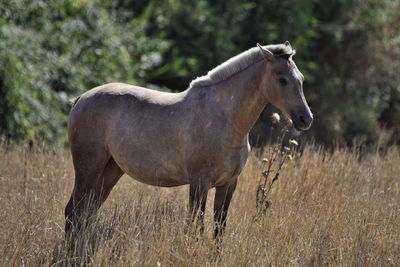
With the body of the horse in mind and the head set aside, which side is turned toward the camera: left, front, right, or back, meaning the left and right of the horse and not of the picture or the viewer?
right
